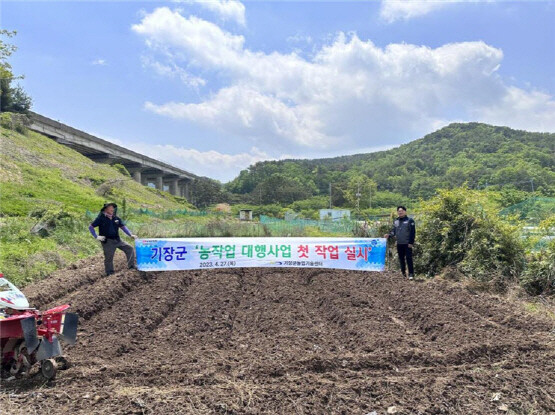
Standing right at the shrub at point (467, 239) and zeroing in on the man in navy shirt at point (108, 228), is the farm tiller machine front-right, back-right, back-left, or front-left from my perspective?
front-left

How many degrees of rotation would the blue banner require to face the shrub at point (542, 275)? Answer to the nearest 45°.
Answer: approximately 45° to its left

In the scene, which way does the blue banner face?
toward the camera

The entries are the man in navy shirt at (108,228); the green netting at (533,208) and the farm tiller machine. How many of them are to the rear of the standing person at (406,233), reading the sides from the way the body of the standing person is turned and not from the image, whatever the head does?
1

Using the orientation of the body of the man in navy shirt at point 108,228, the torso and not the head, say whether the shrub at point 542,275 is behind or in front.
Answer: in front

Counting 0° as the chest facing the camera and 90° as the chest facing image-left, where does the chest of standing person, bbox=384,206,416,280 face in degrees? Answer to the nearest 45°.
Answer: approximately 45°

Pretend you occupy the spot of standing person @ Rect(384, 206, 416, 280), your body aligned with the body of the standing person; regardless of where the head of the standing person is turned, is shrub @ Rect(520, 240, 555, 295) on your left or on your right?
on your left

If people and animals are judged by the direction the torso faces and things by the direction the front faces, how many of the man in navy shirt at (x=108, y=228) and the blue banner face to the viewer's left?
0

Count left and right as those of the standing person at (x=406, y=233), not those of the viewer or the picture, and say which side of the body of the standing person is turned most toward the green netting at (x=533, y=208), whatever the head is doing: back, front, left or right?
back

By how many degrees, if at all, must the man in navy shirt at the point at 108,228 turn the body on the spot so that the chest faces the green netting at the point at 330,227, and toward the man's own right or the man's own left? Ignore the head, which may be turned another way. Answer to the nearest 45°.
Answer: approximately 90° to the man's own left

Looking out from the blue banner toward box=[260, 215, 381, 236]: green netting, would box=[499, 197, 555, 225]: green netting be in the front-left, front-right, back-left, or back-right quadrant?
front-right

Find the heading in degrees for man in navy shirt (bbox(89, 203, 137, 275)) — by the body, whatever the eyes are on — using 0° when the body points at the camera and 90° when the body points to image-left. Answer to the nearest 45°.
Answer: approximately 315°

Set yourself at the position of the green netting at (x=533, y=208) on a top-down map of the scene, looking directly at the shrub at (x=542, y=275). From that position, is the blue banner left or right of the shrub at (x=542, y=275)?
right
